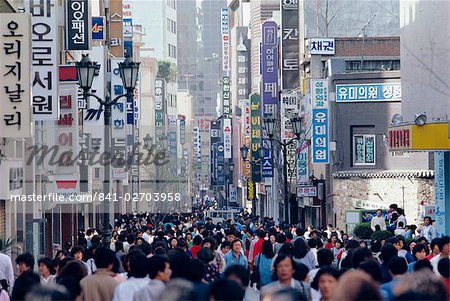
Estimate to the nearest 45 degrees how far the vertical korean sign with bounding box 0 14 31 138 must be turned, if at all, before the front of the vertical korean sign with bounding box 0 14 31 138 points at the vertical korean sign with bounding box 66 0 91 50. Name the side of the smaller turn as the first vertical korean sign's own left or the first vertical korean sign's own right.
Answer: approximately 180°

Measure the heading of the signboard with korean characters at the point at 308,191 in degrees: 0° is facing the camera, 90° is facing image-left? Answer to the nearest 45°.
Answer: approximately 0°

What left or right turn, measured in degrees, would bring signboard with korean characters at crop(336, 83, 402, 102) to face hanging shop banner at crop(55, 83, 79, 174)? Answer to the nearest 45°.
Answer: approximately 45° to its right

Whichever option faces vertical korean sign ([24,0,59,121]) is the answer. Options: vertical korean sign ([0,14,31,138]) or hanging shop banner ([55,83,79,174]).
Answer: the hanging shop banner

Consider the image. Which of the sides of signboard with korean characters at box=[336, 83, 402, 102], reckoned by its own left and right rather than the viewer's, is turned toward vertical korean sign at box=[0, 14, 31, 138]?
front

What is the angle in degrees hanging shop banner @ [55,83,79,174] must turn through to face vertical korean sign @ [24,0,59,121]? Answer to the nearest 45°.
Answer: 0° — it already faces it

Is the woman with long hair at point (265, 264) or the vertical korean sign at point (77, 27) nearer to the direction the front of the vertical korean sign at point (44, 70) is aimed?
the woman with long hair

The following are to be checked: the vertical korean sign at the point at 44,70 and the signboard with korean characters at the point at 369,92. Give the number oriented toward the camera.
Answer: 2

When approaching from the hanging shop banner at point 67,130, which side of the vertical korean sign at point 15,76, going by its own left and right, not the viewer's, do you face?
back
